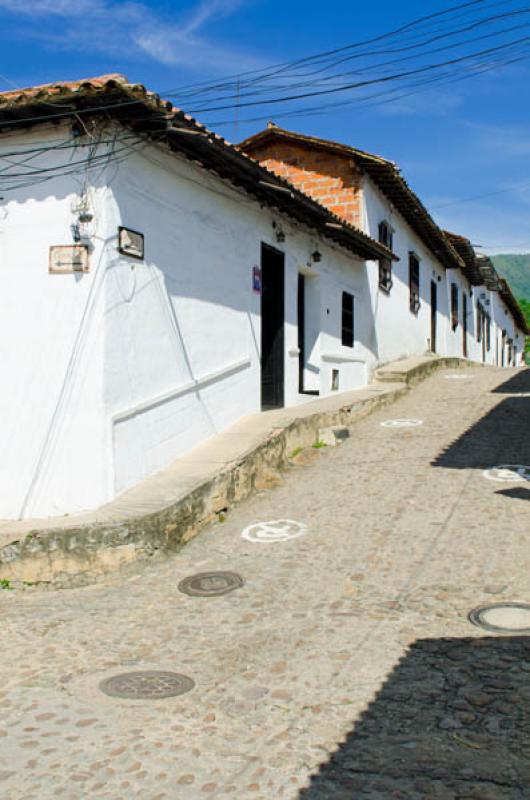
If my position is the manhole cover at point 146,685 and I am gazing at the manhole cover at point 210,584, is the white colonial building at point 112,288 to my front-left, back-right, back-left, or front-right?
front-left

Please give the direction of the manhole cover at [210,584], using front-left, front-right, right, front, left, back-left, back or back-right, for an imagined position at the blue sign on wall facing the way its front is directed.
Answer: front-right

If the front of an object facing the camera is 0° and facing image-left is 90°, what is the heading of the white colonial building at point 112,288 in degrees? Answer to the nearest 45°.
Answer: approximately 315°

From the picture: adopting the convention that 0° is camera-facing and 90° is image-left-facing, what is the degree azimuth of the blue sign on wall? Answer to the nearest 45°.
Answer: approximately 315°

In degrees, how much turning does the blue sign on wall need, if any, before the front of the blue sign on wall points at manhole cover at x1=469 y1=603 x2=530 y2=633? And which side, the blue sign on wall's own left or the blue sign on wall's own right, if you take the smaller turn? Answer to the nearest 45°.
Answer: approximately 45° to the blue sign on wall's own right

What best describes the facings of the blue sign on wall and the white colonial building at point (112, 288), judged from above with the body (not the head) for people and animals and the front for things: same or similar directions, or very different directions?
same or similar directions

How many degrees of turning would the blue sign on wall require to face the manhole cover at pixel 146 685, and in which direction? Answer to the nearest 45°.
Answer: approximately 45° to its right

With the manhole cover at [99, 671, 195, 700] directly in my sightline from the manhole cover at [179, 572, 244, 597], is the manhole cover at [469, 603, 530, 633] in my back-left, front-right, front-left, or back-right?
front-left
